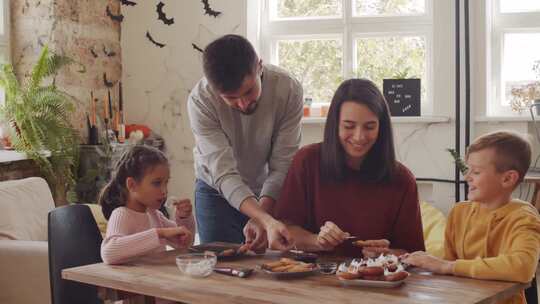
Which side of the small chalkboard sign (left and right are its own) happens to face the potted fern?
right

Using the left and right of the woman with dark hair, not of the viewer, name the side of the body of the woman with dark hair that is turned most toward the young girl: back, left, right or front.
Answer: right

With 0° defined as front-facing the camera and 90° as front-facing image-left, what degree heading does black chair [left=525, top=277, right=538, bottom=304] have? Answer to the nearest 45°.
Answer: approximately 90°

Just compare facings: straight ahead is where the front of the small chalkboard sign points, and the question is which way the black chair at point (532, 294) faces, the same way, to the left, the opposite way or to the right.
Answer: to the right

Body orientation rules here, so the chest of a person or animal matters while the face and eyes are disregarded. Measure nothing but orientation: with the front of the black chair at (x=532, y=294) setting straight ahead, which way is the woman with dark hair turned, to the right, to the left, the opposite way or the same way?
to the left

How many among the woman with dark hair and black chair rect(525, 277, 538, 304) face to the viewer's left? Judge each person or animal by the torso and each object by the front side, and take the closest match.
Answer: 1

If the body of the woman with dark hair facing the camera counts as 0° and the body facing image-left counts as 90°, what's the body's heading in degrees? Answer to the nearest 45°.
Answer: approximately 0°

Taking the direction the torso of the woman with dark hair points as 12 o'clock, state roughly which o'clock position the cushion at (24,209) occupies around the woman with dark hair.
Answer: The cushion is roughly at 4 o'clock from the woman with dark hair.
